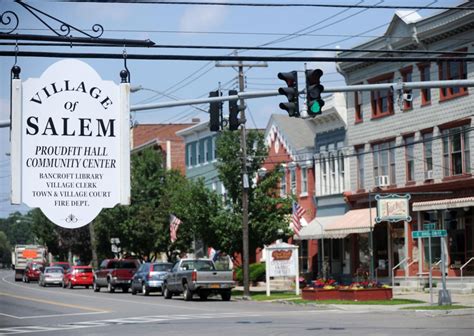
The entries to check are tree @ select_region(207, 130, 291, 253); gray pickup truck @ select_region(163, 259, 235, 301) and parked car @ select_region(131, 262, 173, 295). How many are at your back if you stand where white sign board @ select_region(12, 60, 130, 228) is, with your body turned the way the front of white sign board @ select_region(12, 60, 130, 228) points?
3

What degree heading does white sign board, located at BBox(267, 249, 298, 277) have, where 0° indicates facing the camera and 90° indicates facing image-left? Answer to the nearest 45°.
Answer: approximately 0°

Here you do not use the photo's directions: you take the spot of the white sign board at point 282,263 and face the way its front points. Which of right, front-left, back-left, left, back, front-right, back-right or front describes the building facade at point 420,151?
left

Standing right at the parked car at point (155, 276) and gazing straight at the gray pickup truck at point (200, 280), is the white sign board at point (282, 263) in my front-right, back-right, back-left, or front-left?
front-left

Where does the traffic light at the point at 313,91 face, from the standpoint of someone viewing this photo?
facing the viewer and to the right of the viewer

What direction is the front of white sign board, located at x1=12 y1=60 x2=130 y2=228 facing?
toward the camera

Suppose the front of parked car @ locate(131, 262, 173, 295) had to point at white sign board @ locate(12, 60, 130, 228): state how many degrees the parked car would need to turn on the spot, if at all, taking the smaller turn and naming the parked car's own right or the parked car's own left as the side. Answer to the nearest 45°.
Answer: approximately 135° to the parked car's own left

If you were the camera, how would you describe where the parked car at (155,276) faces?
facing away from the viewer and to the left of the viewer

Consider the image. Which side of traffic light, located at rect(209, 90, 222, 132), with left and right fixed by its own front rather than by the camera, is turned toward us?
back

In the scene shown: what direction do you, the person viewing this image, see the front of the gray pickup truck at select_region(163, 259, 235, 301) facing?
facing away from the viewer and to the left of the viewer

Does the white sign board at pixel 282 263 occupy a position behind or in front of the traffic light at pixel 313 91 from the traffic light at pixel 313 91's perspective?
behind

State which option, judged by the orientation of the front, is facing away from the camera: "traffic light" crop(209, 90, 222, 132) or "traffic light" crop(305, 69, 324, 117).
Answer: "traffic light" crop(209, 90, 222, 132)

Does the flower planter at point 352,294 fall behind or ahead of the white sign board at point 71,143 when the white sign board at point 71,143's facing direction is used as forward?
behind
